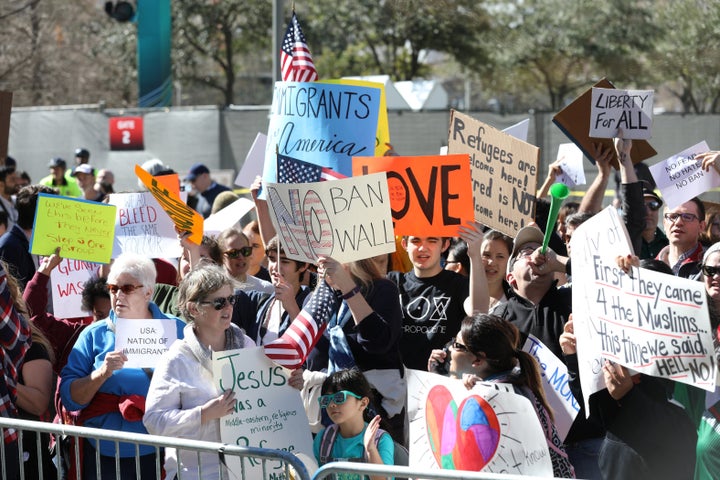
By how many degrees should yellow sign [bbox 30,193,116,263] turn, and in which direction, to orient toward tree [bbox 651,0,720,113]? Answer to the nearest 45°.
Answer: approximately 135° to its left

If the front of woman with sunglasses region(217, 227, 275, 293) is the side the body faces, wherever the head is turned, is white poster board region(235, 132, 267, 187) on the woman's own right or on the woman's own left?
on the woman's own left

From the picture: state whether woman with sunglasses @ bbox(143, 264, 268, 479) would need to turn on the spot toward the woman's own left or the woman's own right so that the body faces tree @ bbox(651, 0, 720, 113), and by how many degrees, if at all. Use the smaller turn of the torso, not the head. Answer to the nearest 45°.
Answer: approximately 90° to the woman's own left

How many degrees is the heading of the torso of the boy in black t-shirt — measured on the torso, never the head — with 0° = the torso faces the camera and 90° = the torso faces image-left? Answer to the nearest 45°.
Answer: approximately 0°

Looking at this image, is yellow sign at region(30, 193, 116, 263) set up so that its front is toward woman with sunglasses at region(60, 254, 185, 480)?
yes

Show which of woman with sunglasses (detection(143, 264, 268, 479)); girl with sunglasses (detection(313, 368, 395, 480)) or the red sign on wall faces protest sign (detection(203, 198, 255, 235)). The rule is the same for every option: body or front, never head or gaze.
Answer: the red sign on wall

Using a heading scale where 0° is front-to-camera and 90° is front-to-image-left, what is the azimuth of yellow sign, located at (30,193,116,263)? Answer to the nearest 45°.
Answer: approximately 0°

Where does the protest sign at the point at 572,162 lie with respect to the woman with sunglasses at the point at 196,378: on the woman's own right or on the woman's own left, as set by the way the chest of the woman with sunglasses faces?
on the woman's own left

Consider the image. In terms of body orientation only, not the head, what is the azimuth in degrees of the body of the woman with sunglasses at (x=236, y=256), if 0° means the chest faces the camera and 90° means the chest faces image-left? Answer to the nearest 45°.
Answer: approximately 315°

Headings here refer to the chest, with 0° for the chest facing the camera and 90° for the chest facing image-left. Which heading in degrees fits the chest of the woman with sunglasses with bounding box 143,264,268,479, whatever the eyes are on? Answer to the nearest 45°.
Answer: approximately 315°

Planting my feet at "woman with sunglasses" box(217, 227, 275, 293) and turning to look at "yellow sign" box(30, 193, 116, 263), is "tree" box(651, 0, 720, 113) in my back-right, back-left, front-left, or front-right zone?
back-right

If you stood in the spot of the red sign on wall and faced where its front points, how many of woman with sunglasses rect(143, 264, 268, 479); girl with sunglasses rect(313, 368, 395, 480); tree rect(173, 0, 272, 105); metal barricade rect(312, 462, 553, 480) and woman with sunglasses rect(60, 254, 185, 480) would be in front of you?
4
